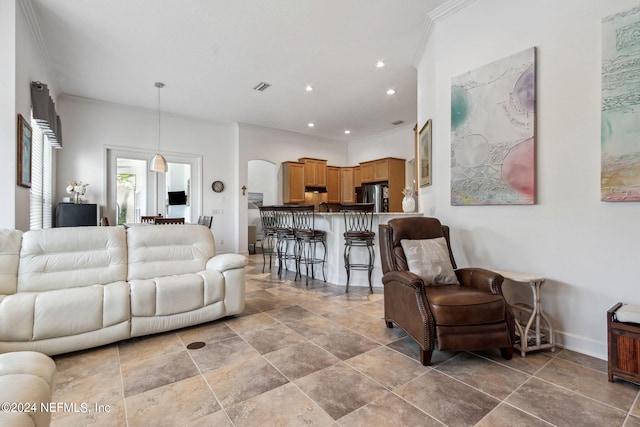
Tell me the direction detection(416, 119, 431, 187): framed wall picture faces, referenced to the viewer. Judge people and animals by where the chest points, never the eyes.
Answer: facing to the left of the viewer

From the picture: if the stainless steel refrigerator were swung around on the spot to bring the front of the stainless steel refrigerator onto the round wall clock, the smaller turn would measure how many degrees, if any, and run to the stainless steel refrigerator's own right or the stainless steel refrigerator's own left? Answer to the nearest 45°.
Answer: approximately 45° to the stainless steel refrigerator's own right

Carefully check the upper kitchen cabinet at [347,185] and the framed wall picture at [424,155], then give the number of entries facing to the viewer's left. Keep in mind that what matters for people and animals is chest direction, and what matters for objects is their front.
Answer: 1

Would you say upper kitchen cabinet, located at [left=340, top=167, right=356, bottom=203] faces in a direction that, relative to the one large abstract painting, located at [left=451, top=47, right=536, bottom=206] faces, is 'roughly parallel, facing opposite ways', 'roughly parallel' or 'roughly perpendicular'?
roughly perpendicular

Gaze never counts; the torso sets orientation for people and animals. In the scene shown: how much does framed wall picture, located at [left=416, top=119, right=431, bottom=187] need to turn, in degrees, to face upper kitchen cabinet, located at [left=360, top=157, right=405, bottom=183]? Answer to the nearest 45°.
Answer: approximately 90° to its right

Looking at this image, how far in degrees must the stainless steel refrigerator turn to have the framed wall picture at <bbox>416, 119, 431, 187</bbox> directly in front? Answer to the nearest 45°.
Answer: approximately 45° to its left

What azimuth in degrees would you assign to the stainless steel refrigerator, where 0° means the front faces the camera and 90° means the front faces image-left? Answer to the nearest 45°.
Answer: approximately 45°

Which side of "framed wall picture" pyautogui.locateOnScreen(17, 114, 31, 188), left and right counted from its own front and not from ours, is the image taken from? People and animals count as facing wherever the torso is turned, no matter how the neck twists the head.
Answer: right

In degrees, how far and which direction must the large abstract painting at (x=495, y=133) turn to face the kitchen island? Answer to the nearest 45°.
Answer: approximately 45° to its right

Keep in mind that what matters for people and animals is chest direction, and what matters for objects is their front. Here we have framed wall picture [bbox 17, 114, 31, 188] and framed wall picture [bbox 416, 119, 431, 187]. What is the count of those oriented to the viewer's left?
1

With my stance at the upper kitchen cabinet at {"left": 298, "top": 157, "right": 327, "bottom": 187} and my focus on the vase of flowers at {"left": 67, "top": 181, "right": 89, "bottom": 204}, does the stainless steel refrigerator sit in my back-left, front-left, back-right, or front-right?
back-left

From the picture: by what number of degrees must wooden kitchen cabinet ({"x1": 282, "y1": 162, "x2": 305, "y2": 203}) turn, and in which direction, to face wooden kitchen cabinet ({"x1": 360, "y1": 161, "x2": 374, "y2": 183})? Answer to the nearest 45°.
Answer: approximately 45° to its left
